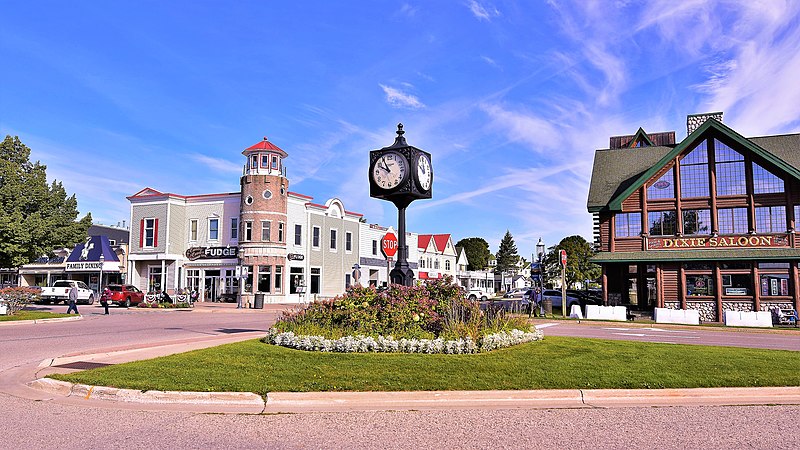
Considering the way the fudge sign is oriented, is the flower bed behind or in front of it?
in front

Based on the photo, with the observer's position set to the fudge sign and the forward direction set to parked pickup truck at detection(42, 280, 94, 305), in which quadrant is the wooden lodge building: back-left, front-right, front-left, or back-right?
back-left

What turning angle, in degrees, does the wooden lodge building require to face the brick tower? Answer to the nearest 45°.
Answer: approximately 90° to its right

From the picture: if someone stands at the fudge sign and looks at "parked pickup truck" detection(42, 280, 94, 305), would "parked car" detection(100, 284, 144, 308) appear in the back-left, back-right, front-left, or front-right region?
front-left

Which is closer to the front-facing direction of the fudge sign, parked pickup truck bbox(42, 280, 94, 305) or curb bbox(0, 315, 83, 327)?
the curb

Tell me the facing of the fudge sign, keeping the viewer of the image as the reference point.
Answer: facing the viewer

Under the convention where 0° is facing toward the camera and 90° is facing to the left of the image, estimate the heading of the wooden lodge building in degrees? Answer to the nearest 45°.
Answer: approximately 0°

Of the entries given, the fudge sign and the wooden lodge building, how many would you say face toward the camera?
2

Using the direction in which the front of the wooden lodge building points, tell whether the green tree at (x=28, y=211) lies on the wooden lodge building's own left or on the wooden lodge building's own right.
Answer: on the wooden lodge building's own right

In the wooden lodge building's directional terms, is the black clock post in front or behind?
in front

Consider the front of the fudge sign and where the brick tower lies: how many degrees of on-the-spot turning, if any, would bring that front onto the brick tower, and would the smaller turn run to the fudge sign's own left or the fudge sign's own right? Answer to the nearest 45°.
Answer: approximately 45° to the fudge sign's own left

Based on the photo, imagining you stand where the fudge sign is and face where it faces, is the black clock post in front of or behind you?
in front
